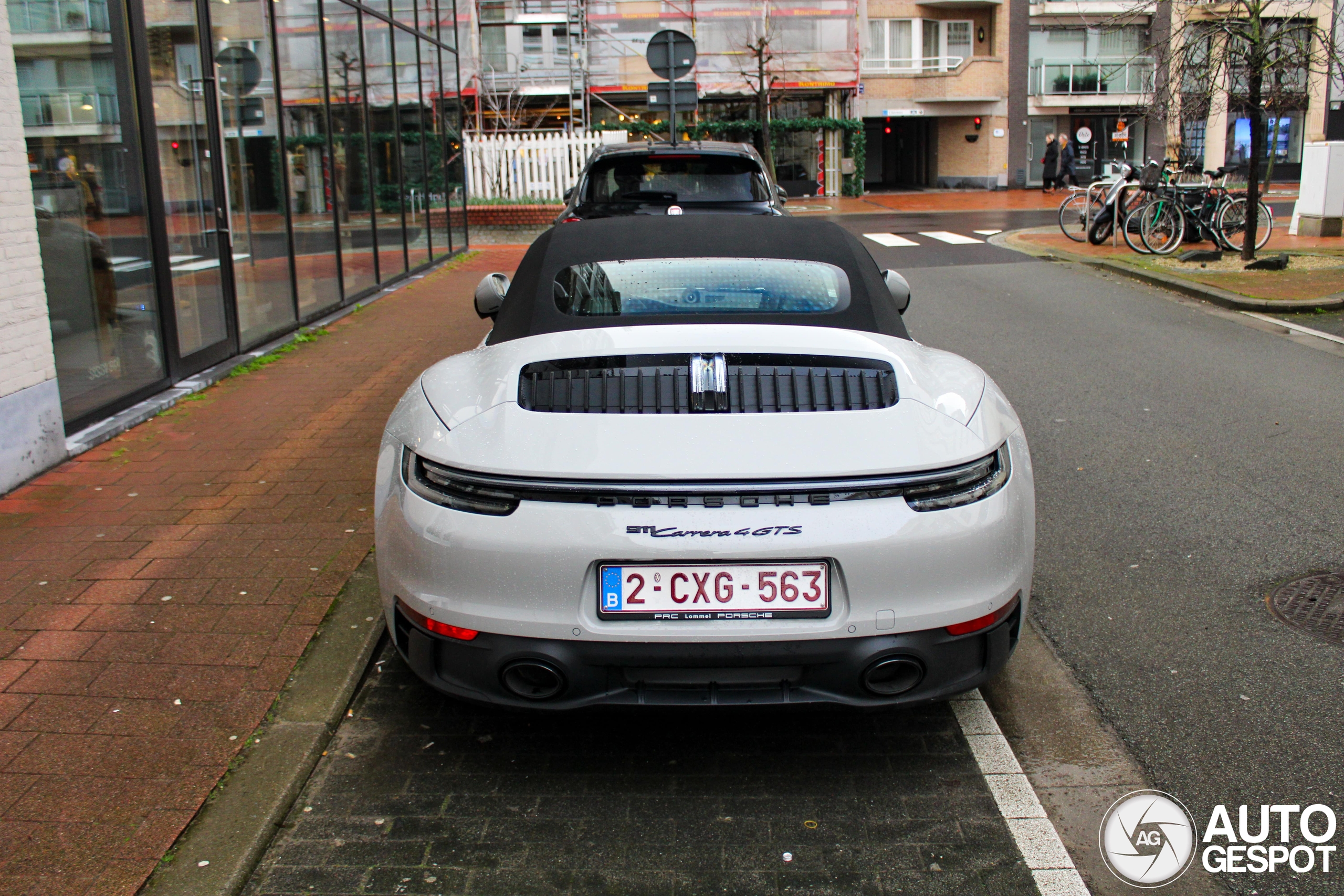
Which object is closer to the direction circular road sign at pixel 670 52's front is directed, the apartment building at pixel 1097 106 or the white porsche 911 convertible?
the apartment building

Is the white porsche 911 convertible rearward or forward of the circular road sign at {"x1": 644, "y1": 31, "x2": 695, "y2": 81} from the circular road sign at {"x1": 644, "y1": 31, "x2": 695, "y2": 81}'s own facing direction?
rearward

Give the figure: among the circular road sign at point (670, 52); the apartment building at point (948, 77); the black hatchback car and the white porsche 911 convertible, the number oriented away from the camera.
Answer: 3

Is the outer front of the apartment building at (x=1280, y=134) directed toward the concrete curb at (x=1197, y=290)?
yes

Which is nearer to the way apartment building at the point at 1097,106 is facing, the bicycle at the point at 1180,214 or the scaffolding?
the bicycle

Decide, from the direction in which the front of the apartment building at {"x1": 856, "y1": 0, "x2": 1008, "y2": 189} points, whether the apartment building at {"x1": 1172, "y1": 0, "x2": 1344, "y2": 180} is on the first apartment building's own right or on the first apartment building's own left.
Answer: on the first apartment building's own left

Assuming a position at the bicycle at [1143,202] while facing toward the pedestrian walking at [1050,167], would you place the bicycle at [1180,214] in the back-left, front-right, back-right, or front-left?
back-right

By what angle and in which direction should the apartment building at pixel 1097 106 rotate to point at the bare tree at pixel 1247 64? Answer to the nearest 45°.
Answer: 0° — it already faces it

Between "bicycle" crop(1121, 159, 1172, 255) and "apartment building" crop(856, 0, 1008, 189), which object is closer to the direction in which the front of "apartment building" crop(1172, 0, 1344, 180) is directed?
the bicycle

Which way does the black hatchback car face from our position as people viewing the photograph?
facing away from the viewer

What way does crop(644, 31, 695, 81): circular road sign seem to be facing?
away from the camera

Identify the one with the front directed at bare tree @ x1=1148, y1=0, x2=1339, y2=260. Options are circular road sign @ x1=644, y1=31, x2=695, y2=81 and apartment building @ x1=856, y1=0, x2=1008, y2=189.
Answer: the apartment building

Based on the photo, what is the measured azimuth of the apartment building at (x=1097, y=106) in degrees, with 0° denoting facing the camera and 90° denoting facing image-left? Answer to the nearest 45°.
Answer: approximately 0°

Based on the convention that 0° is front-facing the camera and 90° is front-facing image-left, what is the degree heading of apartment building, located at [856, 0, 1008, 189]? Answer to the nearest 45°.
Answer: approximately 0°

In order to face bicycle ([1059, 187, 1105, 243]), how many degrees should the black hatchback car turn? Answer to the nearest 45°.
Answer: approximately 45° to its right
